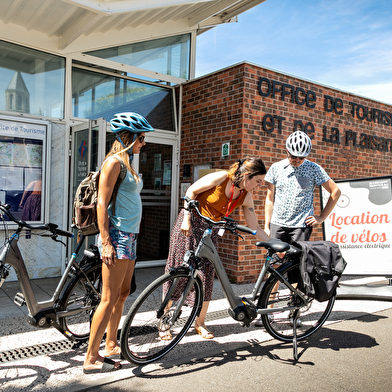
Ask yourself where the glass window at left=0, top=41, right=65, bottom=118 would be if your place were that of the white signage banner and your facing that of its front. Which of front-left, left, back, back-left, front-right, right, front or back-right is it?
right

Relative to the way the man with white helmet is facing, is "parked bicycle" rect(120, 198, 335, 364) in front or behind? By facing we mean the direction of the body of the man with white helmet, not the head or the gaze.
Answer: in front

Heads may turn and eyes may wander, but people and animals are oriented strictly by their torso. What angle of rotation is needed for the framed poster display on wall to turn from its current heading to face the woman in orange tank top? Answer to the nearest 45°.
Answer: approximately 45° to its left

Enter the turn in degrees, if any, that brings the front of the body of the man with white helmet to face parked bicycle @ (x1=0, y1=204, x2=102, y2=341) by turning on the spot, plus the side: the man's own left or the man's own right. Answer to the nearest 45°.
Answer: approximately 45° to the man's own right

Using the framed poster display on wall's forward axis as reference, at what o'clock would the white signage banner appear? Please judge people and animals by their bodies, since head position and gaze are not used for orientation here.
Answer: The white signage banner is roughly at 10 o'clock from the framed poster display on wall.

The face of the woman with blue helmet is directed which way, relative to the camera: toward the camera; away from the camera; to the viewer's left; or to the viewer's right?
to the viewer's right

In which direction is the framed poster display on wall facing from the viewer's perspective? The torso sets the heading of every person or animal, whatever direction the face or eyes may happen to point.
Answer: toward the camera

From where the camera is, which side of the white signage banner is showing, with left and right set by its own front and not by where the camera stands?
front

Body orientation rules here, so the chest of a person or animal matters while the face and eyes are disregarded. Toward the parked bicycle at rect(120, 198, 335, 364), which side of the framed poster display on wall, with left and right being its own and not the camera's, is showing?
front
